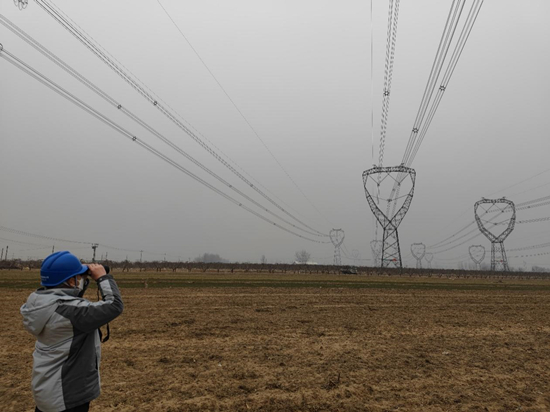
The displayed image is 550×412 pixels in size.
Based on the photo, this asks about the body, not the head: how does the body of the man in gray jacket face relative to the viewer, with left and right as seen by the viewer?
facing away from the viewer and to the right of the viewer

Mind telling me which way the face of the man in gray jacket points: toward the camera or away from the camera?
away from the camera
